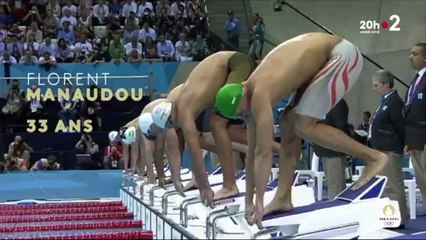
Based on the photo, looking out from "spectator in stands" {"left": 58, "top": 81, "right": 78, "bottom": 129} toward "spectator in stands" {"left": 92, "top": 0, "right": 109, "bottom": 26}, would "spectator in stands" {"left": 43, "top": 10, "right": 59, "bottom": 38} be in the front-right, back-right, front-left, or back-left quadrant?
front-left

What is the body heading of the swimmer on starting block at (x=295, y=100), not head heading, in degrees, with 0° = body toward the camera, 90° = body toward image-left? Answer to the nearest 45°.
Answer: approximately 90°

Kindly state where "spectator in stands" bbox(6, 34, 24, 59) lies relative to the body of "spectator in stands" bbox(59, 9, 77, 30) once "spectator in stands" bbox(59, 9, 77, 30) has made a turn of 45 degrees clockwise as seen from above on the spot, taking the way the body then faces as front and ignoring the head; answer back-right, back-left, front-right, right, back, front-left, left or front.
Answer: front

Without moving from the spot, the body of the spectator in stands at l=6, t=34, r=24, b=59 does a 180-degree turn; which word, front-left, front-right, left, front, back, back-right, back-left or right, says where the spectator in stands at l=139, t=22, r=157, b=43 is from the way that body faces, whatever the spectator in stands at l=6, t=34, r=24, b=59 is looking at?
right

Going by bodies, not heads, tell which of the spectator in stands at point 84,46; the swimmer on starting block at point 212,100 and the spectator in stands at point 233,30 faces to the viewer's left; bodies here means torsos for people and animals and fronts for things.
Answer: the swimmer on starting block

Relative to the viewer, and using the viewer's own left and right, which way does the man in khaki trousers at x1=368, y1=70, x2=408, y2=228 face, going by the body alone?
facing to the left of the viewer

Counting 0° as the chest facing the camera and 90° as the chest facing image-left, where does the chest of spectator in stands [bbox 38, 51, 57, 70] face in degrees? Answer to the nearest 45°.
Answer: approximately 0°

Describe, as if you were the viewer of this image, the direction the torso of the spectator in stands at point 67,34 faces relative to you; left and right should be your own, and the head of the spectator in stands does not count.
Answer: facing the viewer

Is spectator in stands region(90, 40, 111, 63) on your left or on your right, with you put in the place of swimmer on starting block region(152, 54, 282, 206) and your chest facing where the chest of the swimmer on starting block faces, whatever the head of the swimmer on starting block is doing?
on your right

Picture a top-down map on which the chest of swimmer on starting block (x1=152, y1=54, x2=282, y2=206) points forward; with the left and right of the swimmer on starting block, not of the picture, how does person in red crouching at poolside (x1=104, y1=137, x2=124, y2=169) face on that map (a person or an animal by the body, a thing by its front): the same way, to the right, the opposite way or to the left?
to the left

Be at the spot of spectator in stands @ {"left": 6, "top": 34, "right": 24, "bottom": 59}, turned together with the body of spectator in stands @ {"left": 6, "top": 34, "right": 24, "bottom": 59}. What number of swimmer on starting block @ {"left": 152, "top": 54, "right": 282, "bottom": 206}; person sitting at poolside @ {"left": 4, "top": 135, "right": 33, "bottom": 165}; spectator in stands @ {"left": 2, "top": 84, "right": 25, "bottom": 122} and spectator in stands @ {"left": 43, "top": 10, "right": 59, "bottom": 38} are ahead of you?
3

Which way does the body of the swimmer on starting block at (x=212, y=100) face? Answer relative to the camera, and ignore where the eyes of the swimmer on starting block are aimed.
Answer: to the viewer's left

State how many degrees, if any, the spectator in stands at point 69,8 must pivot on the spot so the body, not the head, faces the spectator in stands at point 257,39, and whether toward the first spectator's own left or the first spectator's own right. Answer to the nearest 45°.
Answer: approximately 45° to the first spectator's own left

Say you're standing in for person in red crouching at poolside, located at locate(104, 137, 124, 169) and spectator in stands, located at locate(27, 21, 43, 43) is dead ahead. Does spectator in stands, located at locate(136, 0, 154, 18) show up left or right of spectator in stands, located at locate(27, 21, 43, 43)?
right

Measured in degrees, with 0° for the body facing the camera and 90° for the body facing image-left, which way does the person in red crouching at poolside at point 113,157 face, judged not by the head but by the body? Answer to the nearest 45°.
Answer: approximately 0°

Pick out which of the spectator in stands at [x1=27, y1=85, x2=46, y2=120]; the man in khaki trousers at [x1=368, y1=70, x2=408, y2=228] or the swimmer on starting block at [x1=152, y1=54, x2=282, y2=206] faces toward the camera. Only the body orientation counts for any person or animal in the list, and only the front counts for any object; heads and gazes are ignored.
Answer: the spectator in stands

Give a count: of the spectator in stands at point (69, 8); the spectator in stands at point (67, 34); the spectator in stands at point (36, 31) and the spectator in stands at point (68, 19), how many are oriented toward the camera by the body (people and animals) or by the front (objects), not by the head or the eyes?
4
